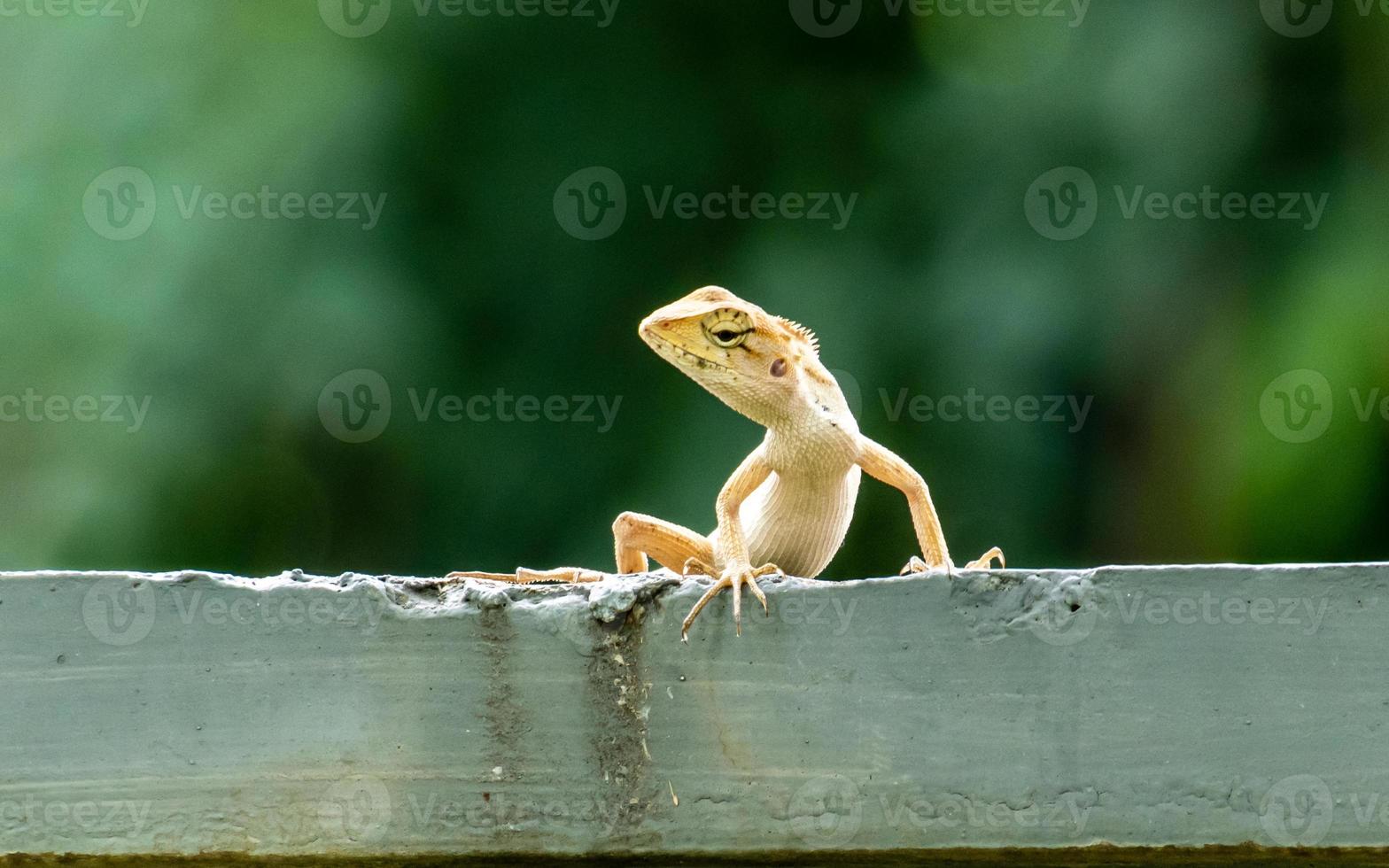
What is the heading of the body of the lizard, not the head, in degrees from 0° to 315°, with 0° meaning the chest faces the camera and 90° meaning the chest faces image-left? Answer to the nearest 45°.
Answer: approximately 0°
